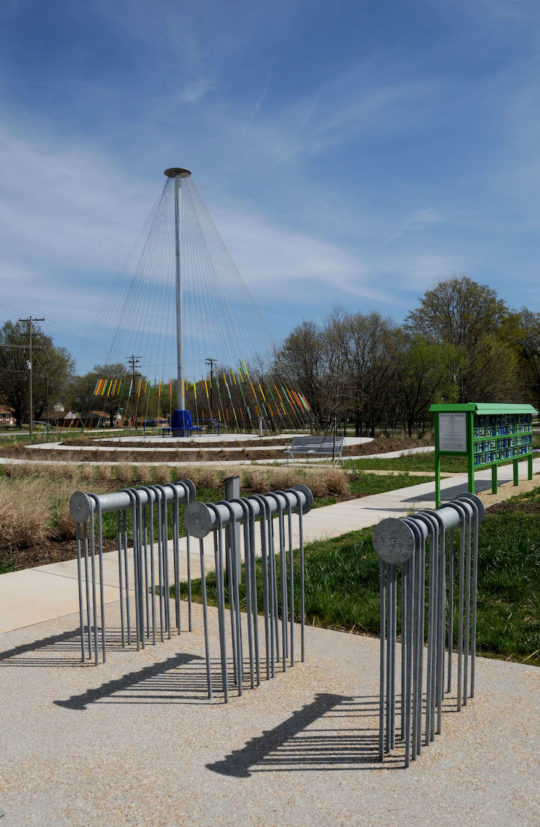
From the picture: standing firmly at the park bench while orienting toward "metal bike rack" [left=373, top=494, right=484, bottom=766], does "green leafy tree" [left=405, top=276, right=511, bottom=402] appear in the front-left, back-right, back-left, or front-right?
back-left

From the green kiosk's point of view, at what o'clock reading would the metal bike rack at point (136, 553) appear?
The metal bike rack is roughly at 2 o'clock from the green kiosk.

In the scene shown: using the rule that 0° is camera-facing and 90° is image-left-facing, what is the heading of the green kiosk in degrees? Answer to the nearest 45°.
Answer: approximately 315°

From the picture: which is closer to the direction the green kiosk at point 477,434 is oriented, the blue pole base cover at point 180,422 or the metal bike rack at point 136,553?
the metal bike rack

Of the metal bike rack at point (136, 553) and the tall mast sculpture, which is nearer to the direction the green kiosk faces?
the metal bike rack

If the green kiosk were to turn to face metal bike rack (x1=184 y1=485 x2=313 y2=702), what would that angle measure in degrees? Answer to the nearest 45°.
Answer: approximately 45° to its right

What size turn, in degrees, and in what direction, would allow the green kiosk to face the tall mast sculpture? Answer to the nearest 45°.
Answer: approximately 180°

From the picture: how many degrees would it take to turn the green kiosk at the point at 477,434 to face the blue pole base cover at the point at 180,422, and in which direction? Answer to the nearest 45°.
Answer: approximately 180°

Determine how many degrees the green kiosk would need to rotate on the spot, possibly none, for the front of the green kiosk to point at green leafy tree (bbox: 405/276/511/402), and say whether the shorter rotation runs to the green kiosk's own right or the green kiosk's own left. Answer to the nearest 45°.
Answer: approximately 135° to the green kiosk's own left

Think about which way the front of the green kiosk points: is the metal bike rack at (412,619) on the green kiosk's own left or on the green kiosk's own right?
on the green kiosk's own right
